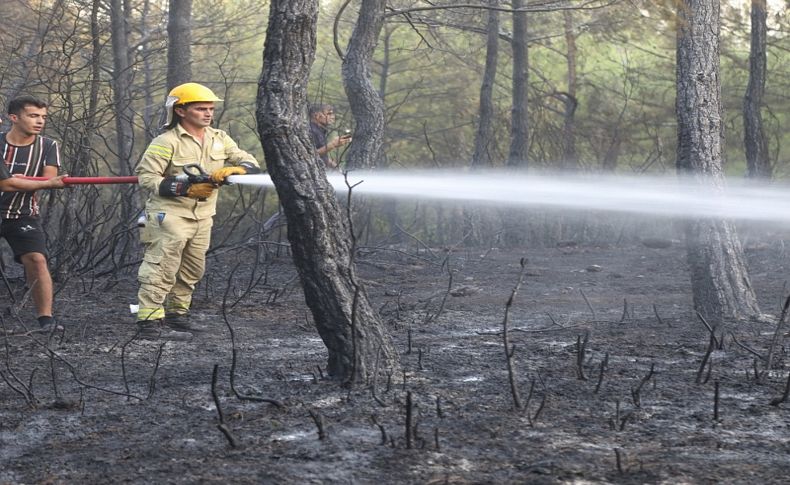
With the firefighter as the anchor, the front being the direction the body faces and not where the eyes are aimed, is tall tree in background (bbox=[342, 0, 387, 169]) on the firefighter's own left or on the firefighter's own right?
on the firefighter's own left

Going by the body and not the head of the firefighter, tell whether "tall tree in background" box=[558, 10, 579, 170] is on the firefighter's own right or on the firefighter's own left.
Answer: on the firefighter's own left

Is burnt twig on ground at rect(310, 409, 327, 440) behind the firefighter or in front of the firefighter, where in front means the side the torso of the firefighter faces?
in front

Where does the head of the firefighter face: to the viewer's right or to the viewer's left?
to the viewer's right

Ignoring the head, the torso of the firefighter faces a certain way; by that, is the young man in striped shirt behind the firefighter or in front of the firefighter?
behind

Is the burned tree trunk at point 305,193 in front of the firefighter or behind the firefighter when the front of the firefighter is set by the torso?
in front

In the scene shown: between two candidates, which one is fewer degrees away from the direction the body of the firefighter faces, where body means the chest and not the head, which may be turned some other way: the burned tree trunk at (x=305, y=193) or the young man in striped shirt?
the burned tree trunk

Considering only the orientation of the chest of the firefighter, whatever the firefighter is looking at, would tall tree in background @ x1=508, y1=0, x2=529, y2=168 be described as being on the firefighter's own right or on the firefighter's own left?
on the firefighter's own left

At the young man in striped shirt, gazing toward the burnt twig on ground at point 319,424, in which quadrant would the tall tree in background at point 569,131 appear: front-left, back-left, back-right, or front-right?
back-left

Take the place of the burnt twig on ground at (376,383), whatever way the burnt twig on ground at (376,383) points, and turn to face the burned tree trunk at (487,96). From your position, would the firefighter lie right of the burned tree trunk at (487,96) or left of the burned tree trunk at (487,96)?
left

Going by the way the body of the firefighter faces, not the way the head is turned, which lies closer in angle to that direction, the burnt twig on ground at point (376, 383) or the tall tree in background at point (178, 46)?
the burnt twig on ground

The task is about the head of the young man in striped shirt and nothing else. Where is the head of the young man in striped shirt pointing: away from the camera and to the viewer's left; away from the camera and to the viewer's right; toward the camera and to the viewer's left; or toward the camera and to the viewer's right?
toward the camera and to the viewer's right

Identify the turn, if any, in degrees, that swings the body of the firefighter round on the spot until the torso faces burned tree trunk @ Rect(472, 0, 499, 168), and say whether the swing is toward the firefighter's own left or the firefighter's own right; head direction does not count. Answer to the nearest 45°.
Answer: approximately 90° to the firefighter's own left

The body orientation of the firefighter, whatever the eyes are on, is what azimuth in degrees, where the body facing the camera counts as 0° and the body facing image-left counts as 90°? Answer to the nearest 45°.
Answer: approximately 315°

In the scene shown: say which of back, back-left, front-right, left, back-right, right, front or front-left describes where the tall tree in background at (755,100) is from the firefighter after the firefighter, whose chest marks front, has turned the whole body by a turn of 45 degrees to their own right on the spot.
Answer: back-left

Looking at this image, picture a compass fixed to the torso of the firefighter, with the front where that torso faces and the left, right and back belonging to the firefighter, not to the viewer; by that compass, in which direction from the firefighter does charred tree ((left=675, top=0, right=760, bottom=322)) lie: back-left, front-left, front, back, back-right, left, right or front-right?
front-left
